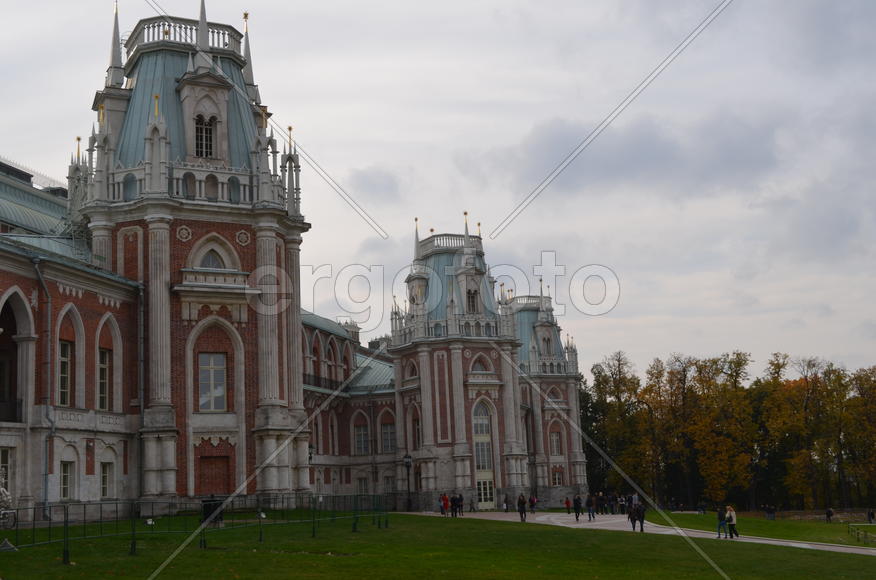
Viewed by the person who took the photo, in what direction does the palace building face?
facing the viewer and to the right of the viewer
